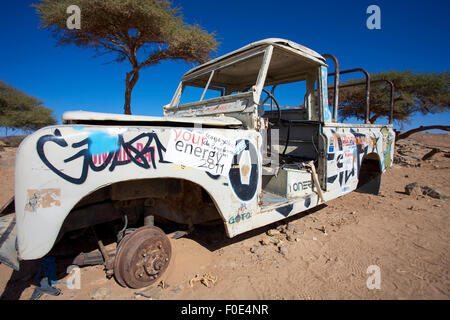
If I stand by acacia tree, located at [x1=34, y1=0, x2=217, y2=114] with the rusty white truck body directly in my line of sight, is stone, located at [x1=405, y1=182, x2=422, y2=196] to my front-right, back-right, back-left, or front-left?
front-left

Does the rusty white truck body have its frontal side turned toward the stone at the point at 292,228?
no

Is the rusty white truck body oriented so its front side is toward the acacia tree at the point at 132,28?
no

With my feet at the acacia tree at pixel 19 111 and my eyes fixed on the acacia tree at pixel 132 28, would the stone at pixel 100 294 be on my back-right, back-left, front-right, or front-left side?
front-right

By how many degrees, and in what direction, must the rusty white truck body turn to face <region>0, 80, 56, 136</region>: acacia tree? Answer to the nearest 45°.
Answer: approximately 90° to its right

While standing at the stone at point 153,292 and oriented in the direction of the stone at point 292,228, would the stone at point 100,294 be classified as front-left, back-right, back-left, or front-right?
back-left

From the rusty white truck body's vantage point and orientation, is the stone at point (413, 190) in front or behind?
behind

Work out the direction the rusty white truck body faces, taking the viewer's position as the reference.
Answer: facing the viewer and to the left of the viewer
